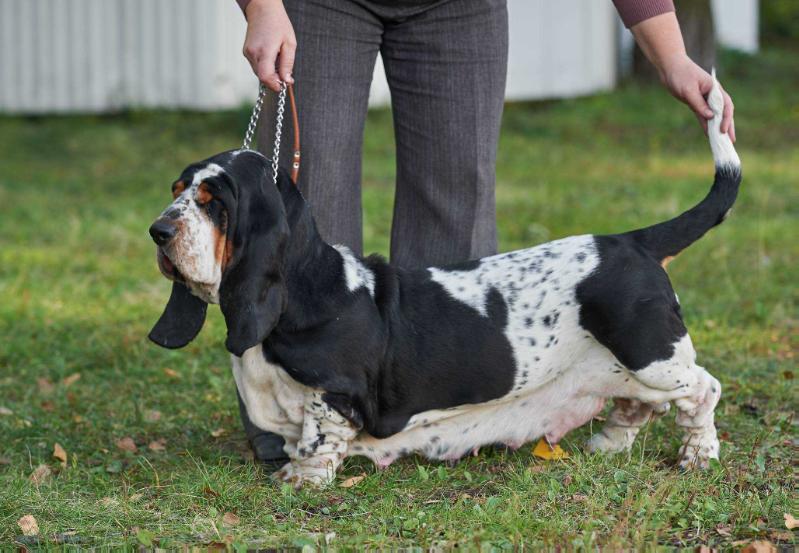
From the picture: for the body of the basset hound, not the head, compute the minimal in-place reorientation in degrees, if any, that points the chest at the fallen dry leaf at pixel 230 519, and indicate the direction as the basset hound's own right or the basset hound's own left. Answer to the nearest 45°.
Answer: approximately 45° to the basset hound's own left

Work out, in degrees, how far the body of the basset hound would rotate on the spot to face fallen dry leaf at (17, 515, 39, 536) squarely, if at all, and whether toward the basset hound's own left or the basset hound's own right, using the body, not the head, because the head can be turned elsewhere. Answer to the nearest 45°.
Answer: approximately 45° to the basset hound's own left

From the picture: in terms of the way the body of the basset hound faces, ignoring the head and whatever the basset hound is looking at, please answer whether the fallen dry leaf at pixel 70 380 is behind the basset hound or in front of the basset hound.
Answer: in front

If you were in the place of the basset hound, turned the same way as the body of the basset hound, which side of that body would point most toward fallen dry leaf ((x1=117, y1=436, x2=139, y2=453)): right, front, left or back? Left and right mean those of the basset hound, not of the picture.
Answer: front

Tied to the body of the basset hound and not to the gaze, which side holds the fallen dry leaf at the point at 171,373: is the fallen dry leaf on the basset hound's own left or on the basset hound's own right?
on the basset hound's own right

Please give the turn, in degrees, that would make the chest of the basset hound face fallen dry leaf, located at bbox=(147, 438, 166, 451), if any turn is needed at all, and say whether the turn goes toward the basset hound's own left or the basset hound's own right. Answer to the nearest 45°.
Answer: approximately 45° to the basset hound's own right

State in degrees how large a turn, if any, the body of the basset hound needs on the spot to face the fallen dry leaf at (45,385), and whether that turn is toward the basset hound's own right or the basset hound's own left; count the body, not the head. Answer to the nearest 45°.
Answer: approximately 45° to the basset hound's own right

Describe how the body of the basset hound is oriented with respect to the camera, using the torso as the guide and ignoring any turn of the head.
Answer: to the viewer's left

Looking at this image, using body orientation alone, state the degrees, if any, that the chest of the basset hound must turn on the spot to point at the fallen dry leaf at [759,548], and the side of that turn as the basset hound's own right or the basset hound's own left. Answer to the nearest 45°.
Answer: approximately 135° to the basset hound's own left

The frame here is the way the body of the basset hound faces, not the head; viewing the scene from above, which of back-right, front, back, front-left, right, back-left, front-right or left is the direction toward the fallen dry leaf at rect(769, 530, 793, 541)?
back-left
